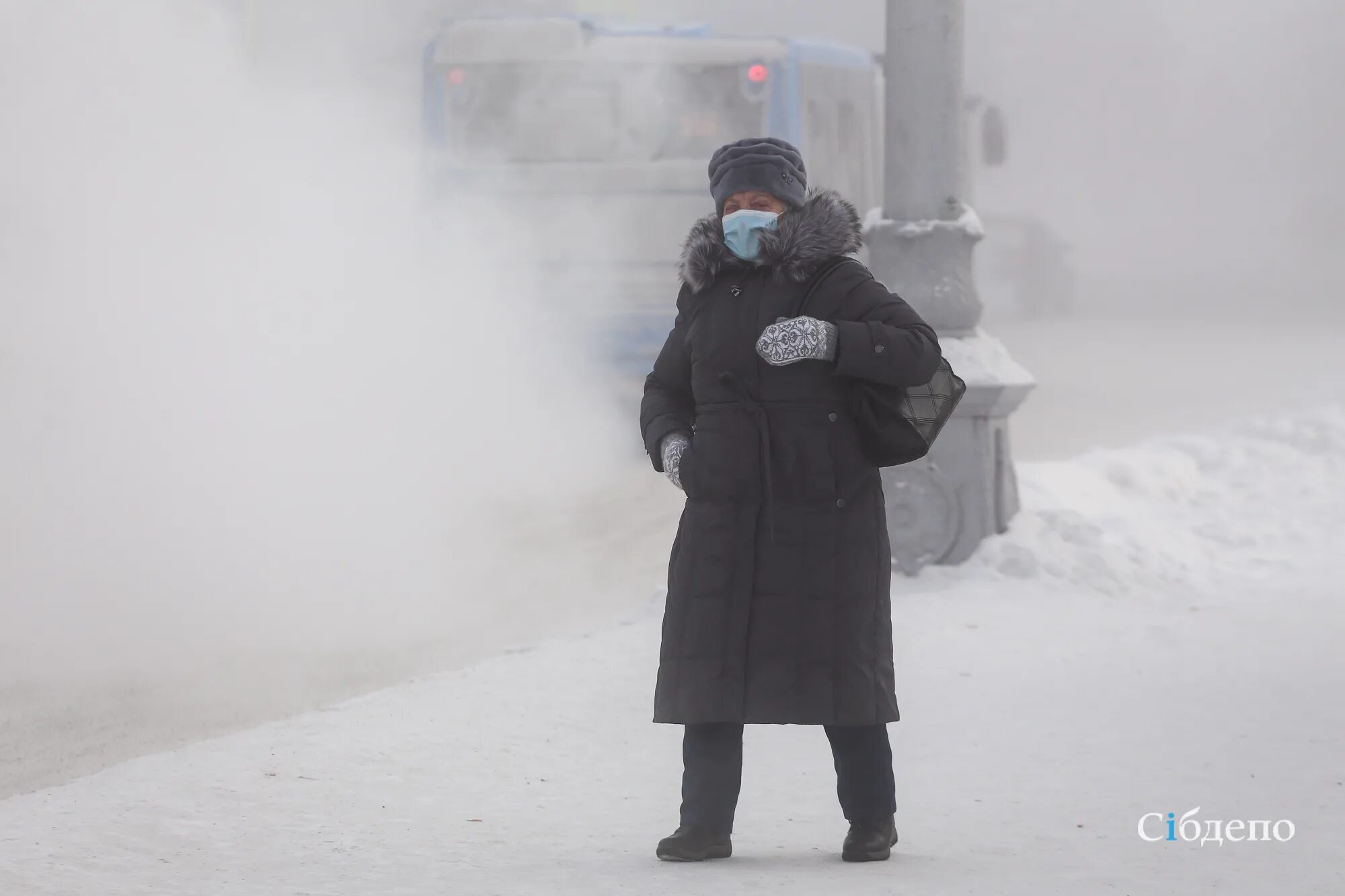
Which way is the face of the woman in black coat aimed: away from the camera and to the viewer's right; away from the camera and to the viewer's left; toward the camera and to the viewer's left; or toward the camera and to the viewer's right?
toward the camera and to the viewer's left

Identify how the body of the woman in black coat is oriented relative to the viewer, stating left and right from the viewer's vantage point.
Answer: facing the viewer and to the left of the viewer

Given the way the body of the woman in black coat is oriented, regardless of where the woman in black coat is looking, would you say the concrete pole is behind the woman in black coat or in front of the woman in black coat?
behind

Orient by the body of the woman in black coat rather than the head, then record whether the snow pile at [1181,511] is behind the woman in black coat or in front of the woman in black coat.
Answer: behind

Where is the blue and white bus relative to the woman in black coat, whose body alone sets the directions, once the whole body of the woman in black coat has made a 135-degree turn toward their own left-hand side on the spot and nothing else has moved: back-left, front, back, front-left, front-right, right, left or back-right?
left
